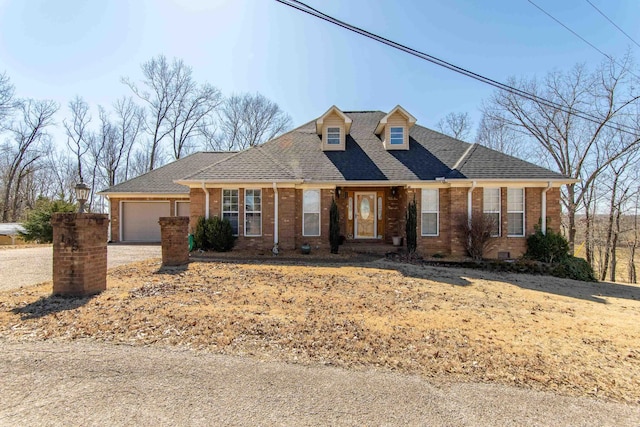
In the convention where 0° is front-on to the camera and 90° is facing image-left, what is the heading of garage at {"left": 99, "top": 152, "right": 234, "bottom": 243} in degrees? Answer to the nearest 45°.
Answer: approximately 0°

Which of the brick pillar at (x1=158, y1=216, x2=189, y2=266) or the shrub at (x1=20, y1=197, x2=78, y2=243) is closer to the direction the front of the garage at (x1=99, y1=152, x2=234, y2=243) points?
the brick pillar

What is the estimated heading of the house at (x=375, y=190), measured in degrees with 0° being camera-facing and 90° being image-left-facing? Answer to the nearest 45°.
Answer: approximately 0°

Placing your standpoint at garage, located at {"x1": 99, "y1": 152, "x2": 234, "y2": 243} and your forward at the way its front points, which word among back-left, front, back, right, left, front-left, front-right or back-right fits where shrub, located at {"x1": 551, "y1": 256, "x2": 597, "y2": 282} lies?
front-left

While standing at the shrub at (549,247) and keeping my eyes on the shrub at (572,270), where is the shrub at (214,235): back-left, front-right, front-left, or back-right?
back-right

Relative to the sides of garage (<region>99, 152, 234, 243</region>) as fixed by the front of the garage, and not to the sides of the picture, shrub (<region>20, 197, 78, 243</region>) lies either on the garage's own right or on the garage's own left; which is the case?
on the garage's own right
